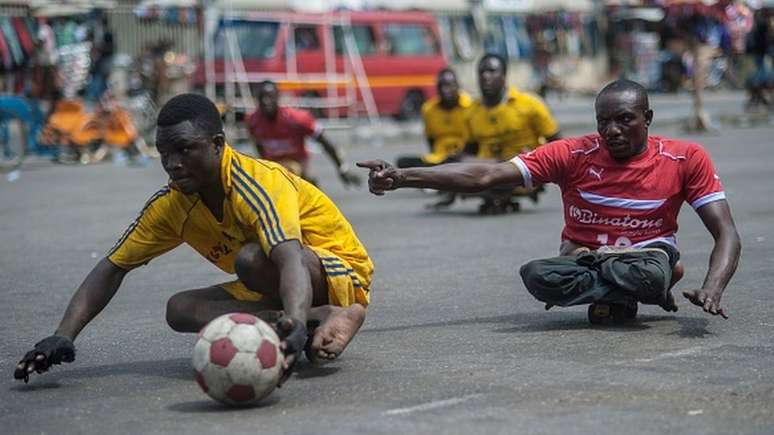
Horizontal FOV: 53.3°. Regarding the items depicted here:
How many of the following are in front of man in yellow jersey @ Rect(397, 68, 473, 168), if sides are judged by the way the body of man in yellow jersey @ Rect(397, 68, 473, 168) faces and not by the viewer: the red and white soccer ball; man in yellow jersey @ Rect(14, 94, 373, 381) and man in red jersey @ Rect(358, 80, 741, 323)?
3

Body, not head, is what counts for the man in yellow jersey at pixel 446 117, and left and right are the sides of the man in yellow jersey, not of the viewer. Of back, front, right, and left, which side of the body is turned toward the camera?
front

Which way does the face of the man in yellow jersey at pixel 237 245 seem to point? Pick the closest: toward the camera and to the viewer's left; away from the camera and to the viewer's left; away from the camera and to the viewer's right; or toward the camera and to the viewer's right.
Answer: toward the camera and to the viewer's left

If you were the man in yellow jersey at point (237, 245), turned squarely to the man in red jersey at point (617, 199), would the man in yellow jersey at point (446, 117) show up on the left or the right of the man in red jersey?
left

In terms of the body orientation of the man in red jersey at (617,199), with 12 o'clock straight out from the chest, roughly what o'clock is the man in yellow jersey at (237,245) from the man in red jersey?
The man in yellow jersey is roughly at 2 o'clock from the man in red jersey.

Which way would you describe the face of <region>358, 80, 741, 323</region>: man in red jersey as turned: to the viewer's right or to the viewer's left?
to the viewer's left

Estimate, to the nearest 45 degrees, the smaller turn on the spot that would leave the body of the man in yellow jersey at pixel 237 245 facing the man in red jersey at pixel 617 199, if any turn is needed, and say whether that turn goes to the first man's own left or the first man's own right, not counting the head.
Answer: approximately 135° to the first man's own left

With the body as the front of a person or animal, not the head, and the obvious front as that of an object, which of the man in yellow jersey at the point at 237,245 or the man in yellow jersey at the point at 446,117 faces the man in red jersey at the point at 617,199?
the man in yellow jersey at the point at 446,117

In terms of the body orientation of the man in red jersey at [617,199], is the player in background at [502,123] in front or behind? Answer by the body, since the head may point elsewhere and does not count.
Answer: behind
